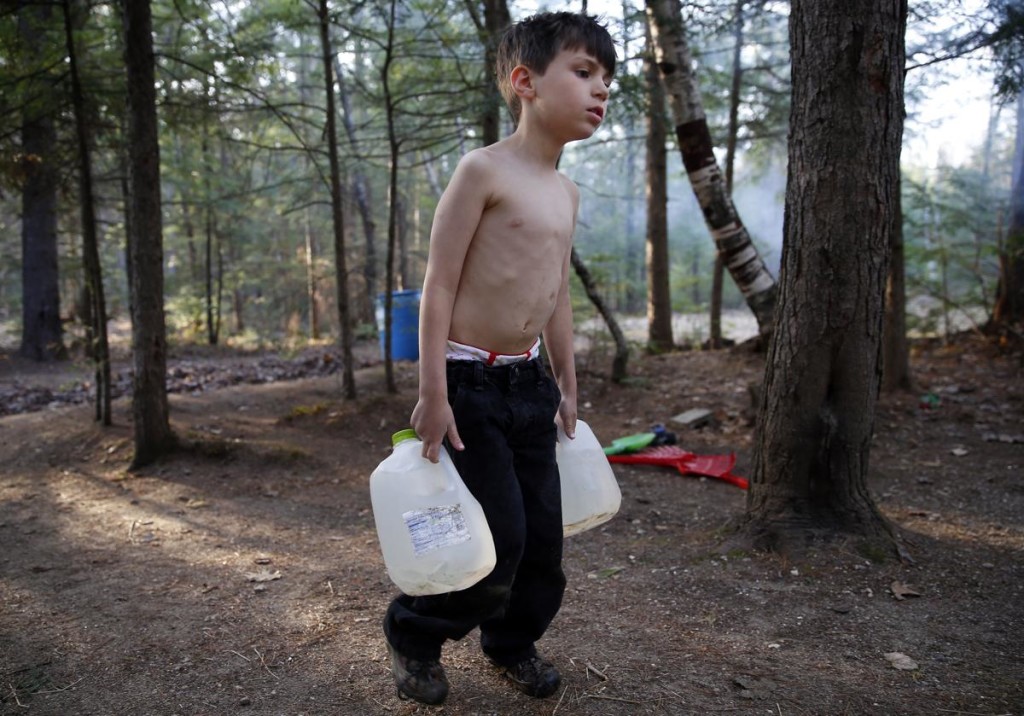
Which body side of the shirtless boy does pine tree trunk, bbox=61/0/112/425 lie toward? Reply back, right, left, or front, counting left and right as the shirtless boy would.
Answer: back

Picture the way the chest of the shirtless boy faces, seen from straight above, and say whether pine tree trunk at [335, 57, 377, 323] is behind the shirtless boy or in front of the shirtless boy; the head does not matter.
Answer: behind

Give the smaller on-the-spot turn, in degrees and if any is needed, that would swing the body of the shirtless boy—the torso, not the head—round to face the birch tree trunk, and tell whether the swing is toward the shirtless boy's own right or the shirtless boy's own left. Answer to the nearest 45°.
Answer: approximately 90° to the shirtless boy's own left

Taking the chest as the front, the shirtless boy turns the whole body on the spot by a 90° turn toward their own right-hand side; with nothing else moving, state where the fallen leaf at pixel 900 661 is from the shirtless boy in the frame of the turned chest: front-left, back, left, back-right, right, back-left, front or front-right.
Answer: back-left

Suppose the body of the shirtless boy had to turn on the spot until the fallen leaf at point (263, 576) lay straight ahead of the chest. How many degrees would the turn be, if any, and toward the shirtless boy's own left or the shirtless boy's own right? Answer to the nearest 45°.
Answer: approximately 180°

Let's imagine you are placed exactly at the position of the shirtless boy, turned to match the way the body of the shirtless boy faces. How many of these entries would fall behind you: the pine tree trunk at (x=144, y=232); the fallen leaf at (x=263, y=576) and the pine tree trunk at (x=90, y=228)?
3

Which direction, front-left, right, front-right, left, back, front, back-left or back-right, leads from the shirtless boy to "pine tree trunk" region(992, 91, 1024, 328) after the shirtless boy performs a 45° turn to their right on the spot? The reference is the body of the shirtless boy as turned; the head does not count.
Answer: back-left

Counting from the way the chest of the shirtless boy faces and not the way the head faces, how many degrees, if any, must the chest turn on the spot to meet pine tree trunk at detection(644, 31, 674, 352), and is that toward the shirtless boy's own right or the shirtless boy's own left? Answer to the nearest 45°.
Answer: approximately 135° to the shirtless boy's own left

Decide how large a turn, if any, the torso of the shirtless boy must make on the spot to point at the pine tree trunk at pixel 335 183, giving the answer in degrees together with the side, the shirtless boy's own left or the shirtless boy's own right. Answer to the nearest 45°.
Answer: approximately 135° to the shirtless boy's own left

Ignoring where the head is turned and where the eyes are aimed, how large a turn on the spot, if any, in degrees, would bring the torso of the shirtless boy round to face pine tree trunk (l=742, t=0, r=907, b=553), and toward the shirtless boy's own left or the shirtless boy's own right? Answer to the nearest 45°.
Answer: approximately 90° to the shirtless boy's own left

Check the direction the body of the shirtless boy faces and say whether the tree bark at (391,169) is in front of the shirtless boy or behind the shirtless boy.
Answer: behind

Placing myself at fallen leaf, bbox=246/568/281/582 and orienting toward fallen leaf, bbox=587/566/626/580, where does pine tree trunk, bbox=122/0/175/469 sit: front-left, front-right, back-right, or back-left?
back-left

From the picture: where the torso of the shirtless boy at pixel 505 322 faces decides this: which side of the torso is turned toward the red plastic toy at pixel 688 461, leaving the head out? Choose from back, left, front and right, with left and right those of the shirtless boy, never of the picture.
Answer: left

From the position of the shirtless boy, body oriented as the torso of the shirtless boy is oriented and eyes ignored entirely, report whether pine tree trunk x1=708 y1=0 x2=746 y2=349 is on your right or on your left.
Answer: on your left

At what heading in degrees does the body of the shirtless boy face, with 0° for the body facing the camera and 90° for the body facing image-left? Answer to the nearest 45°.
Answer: approximately 315°
